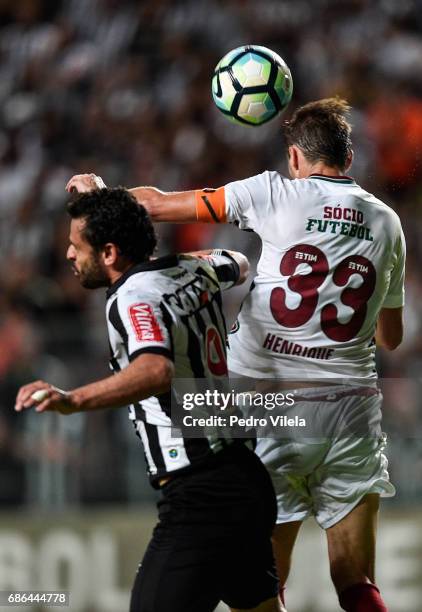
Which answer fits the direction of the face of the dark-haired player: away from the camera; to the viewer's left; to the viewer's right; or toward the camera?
to the viewer's left

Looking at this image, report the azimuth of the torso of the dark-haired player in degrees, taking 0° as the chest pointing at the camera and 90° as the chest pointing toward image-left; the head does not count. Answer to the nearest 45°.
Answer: approximately 135°
